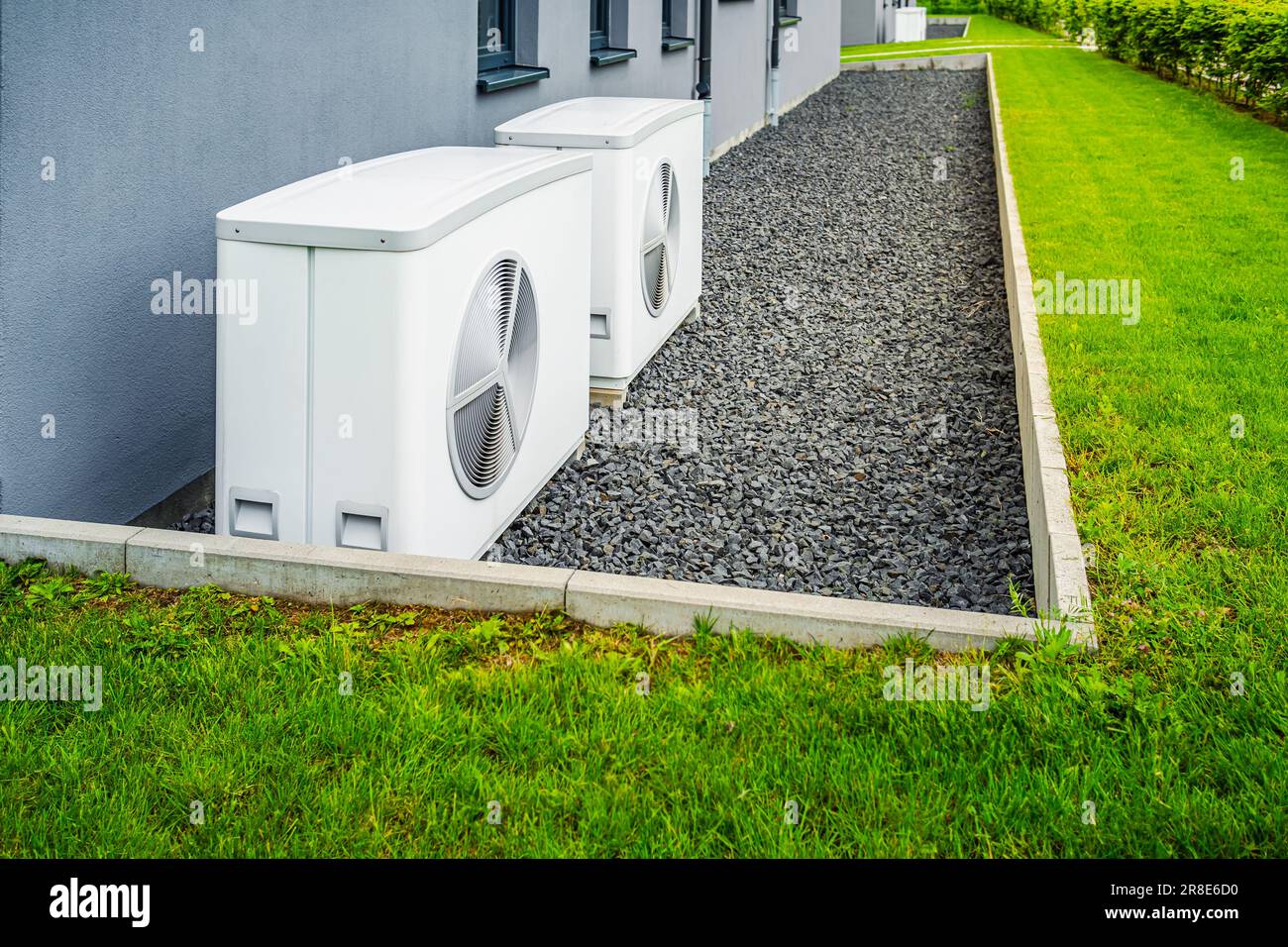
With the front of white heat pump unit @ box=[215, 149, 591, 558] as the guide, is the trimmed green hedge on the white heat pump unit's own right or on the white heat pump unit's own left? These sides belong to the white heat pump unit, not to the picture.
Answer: on the white heat pump unit's own left

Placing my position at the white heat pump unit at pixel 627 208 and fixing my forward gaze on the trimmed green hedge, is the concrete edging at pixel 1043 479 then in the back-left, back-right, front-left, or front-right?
back-right

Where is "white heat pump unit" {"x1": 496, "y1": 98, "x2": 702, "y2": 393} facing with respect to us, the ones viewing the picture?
facing to the right of the viewer

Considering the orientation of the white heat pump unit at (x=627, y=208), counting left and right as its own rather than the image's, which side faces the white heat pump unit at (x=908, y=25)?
left

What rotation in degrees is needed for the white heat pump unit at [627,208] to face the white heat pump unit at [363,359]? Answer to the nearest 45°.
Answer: approximately 90° to its right

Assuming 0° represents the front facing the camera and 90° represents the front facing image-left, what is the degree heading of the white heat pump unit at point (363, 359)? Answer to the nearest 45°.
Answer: approximately 315°
